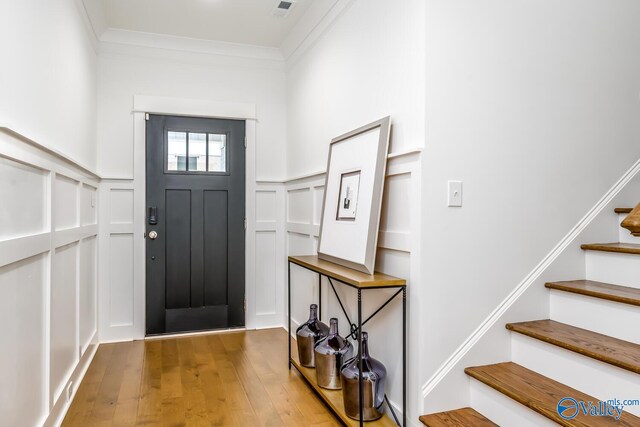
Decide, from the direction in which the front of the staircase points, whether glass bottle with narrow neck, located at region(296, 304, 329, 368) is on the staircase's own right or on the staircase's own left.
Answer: on the staircase's own right

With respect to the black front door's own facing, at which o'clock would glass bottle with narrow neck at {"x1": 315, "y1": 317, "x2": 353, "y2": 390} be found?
The glass bottle with narrow neck is roughly at 11 o'clock from the black front door.

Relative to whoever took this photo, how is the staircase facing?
facing the viewer and to the left of the viewer

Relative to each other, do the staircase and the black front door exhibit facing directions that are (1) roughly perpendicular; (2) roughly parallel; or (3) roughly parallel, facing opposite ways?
roughly perpendicular

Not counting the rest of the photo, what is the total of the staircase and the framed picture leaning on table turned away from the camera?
0

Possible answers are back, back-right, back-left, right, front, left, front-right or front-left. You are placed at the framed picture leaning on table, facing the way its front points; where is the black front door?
right

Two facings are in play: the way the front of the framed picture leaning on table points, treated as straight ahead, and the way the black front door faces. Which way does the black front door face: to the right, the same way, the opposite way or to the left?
to the left

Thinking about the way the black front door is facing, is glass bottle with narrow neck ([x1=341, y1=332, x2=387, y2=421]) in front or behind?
in front

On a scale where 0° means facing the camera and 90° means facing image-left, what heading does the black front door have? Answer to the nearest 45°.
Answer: approximately 0°

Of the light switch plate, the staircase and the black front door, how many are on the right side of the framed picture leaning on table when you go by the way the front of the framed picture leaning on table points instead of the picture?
1

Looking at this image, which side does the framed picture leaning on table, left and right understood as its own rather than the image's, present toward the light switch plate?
left

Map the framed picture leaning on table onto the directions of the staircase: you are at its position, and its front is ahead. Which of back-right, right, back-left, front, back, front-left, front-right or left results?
front-right

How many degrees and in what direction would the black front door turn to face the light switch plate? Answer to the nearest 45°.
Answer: approximately 45° to its left

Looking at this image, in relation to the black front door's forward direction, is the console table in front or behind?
in front

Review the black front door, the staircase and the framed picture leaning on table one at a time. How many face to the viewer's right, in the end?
0
